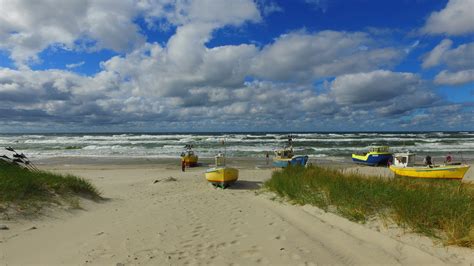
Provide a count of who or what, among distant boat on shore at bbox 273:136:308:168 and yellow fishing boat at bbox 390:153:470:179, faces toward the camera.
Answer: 0

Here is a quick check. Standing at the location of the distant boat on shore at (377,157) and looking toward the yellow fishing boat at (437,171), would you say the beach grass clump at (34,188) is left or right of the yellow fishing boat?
right

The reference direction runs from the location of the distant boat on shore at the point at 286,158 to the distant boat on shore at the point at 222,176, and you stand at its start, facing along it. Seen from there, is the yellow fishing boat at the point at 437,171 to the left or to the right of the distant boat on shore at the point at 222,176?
left

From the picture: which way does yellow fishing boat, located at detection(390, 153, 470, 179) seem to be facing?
to the viewer's right

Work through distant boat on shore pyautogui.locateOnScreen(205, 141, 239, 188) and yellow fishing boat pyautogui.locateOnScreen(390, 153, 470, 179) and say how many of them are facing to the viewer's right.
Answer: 1

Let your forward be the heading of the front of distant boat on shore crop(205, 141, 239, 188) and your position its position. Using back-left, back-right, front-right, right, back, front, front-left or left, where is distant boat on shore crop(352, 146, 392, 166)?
back-left

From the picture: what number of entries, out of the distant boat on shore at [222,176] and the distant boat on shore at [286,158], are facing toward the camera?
1

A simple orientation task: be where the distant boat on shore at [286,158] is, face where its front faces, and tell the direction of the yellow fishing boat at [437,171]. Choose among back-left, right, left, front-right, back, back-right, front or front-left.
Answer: front-right
